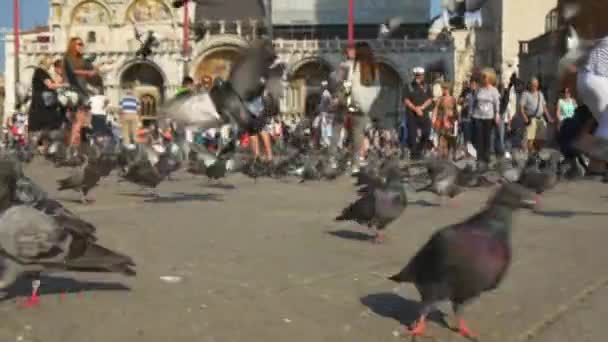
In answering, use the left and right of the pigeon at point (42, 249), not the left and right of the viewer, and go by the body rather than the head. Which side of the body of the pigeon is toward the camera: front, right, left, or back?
left

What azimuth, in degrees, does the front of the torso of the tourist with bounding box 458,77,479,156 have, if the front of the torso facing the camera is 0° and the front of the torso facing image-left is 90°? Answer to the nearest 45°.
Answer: approximately 315°

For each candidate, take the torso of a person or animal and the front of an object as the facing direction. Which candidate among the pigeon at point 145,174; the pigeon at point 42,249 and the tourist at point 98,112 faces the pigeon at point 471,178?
the pigeon at point 145,174

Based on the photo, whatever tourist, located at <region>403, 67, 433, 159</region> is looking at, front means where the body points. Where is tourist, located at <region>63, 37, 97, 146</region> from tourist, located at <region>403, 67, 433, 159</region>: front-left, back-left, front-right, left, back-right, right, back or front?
front-right

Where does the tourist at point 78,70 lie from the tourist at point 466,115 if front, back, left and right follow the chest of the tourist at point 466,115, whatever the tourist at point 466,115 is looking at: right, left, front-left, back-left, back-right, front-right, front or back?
right

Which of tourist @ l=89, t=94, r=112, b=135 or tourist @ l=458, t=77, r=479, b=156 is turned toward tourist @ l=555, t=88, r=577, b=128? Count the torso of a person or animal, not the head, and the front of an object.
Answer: tourist @ l=458, t=77, r=479, b=156

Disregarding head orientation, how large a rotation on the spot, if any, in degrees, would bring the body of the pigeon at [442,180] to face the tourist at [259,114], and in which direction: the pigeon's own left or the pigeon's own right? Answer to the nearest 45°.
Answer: approximately 135° to the pigeon's own left

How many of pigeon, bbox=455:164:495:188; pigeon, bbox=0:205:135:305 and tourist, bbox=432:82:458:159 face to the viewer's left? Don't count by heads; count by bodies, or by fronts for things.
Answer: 2
